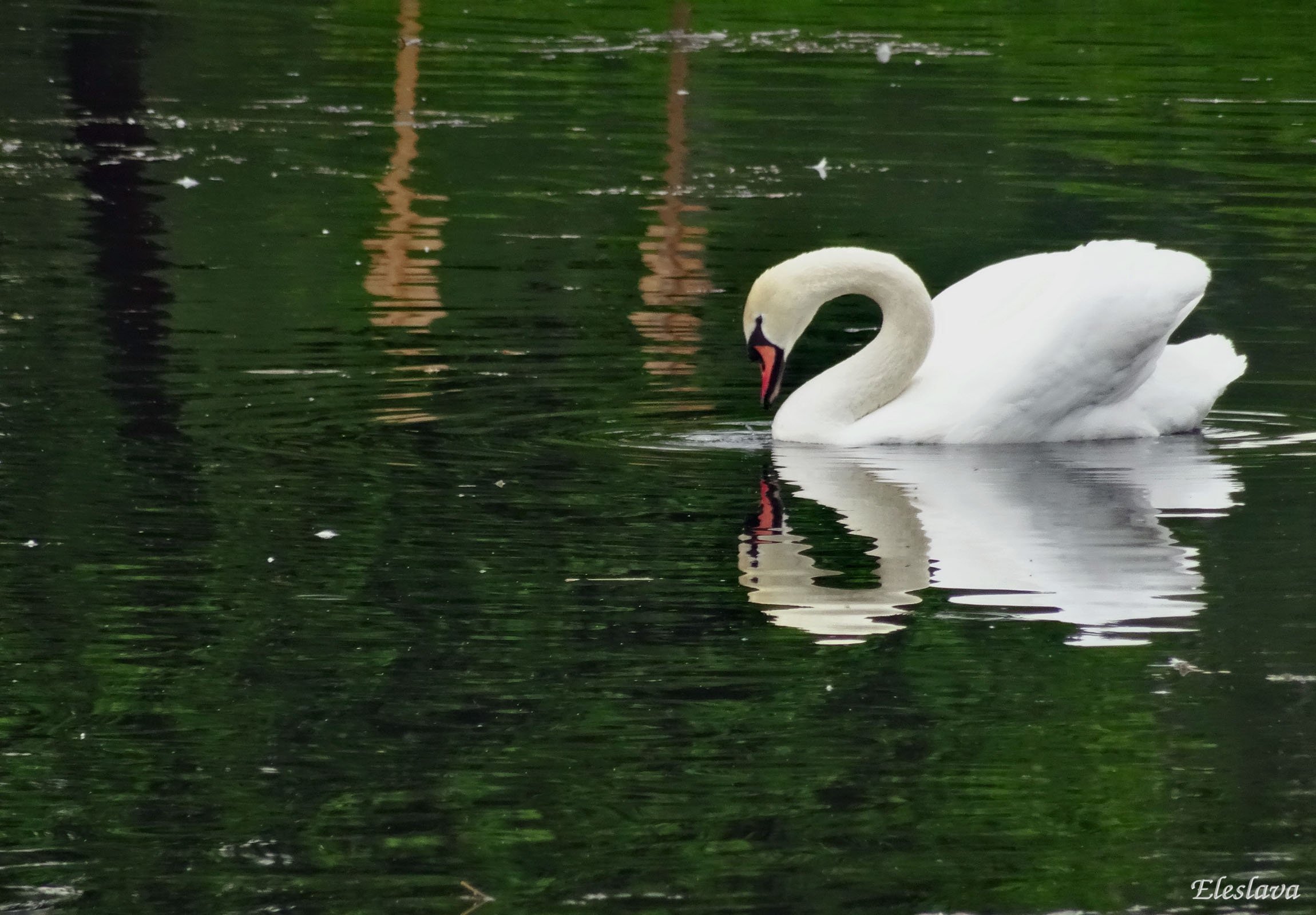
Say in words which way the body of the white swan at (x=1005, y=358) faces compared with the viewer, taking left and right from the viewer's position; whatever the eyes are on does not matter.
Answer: facing to the left of the viewer
